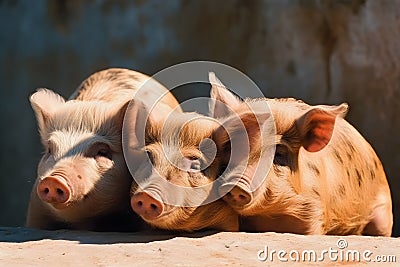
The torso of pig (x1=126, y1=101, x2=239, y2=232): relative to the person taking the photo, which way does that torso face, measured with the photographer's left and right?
facing the viewer and to the left of the viewer

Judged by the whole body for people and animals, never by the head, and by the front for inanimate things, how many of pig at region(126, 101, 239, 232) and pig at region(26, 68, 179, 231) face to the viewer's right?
0

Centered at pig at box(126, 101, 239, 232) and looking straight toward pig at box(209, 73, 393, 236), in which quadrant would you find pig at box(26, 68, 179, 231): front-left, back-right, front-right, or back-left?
back-left
